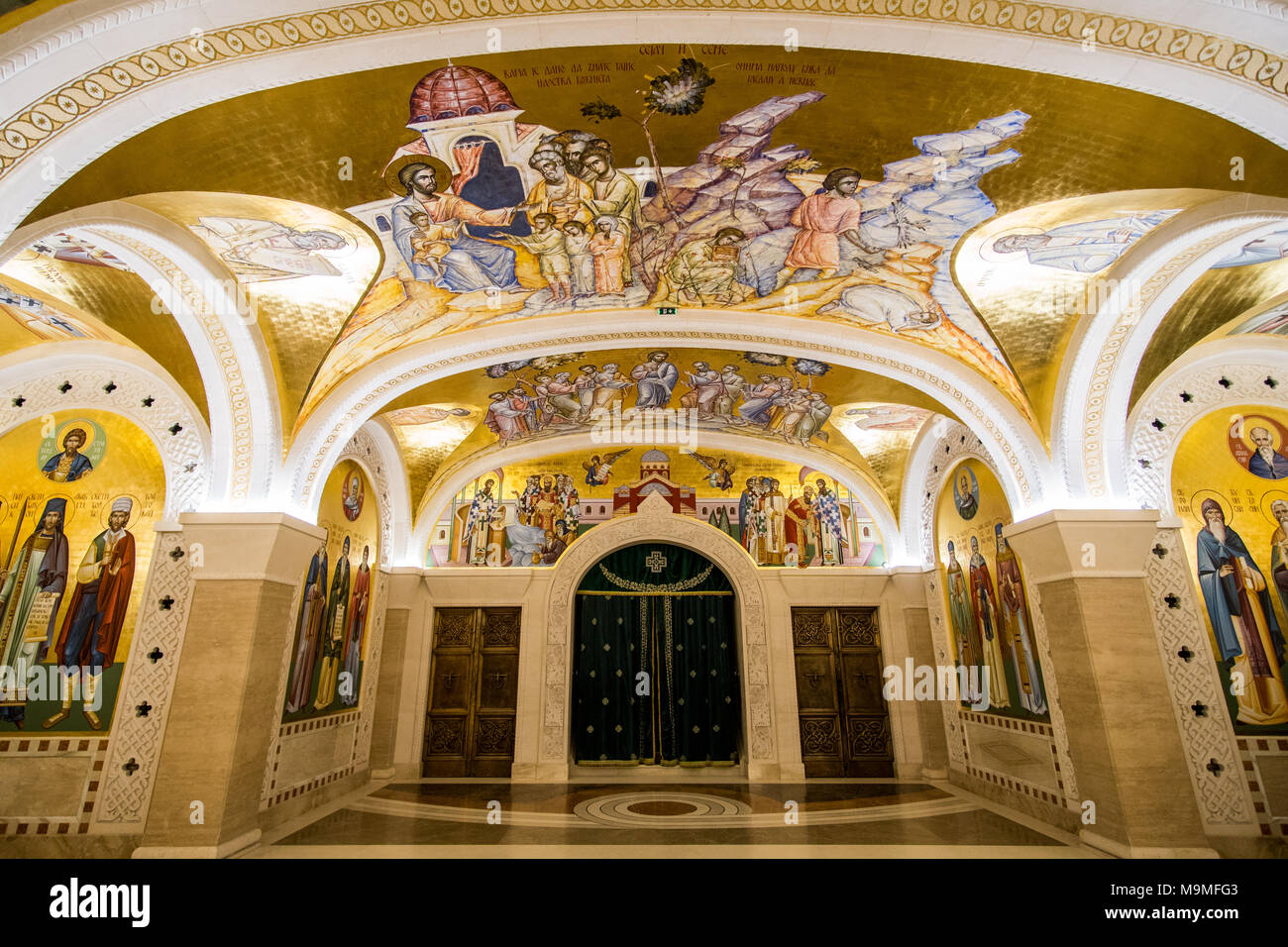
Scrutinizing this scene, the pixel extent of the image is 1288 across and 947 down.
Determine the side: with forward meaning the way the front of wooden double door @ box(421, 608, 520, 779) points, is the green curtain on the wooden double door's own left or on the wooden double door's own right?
on the wooden double door's own left

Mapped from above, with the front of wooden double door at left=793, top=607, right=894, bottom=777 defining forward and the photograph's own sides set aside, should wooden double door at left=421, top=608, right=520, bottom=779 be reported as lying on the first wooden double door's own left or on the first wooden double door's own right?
on the first wooden double door's own right

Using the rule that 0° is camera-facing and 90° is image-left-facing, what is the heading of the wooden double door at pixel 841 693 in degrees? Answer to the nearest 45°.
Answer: approximately 0°

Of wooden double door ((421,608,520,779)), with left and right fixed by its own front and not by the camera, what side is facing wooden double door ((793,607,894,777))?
left

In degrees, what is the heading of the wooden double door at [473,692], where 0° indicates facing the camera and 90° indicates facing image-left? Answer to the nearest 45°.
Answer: approximately 0°

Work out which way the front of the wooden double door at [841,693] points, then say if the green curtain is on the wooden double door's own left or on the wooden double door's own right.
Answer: on the wooden double door's own right

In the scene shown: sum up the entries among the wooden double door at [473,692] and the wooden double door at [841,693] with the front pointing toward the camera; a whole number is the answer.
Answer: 2
